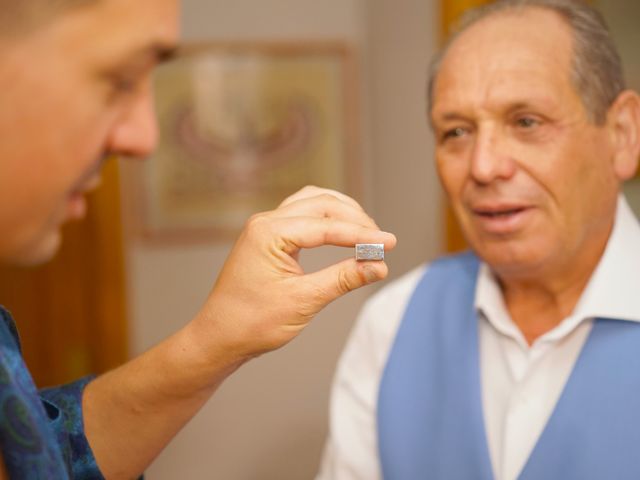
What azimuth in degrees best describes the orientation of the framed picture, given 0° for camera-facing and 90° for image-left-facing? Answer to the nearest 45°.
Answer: approximately 0°

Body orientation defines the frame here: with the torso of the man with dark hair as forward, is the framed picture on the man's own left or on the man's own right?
on the man's own left

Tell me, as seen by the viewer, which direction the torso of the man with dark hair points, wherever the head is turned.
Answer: to the viewer's right

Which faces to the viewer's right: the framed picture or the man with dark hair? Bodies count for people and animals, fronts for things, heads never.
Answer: the man with dark hair

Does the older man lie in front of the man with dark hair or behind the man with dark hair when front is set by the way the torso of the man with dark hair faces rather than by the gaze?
in front

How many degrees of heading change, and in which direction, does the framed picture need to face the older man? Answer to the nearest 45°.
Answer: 0° — it already faces them

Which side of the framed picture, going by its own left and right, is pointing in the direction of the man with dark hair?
front

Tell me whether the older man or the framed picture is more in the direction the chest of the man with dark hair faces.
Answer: the older man

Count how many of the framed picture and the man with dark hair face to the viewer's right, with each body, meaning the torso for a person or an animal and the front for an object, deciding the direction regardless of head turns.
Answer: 1

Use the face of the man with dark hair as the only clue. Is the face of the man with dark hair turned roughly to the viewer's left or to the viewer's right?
to the viewer's right

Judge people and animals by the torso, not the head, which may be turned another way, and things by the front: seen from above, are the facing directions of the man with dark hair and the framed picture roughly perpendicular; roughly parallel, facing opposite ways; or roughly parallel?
roughly perpendicular

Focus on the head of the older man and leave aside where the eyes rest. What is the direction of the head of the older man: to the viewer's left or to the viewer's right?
to the viewer's left
